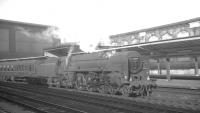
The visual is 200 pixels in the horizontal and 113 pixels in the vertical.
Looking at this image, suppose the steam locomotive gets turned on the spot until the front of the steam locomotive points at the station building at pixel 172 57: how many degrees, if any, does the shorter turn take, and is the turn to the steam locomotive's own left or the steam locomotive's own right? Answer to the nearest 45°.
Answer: approximately 90° to the steam locomotive's own left

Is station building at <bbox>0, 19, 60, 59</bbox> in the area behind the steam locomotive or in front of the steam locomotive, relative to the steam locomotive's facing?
behind

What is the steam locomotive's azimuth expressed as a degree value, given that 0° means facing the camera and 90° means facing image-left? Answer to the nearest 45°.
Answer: approximately 315°
